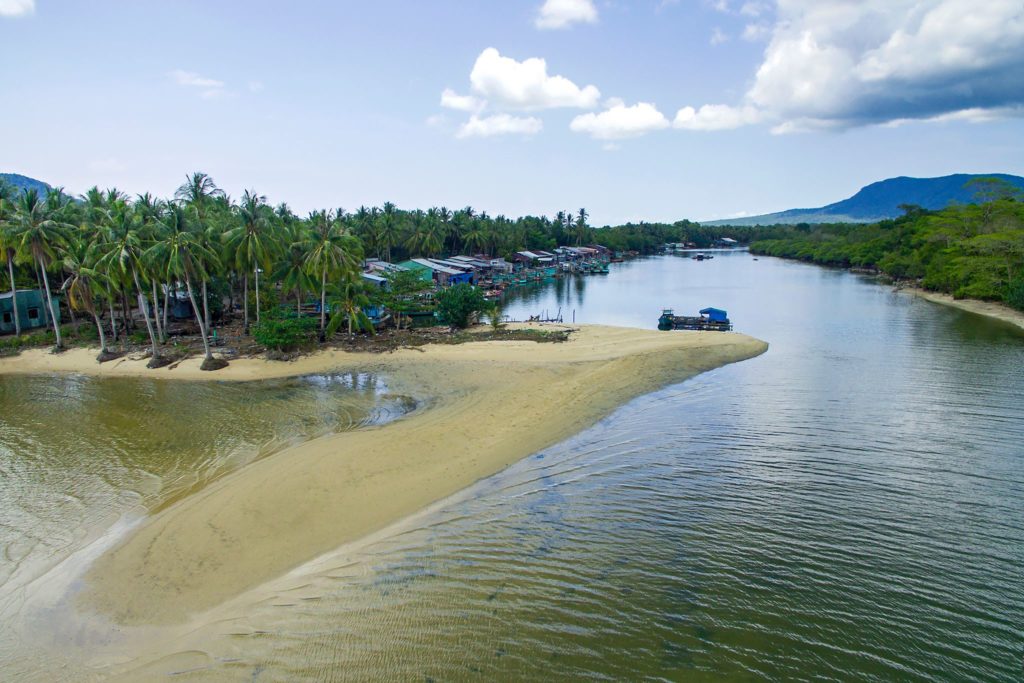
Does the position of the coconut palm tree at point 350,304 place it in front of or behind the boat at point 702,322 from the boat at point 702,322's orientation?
in front

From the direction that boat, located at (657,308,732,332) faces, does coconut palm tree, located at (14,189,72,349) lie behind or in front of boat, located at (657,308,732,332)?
in front

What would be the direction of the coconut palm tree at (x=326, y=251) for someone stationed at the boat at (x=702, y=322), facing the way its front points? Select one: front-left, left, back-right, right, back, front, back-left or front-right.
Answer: front-left

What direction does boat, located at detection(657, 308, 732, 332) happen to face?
to the viewer's left

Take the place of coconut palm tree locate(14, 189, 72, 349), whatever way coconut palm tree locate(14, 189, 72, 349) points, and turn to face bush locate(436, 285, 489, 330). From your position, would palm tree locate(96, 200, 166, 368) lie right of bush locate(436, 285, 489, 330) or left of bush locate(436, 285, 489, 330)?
right

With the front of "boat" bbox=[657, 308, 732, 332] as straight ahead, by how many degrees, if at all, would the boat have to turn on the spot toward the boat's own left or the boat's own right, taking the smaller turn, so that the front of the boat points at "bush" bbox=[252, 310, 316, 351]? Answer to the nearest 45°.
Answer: approximately 45° to the boat's own left

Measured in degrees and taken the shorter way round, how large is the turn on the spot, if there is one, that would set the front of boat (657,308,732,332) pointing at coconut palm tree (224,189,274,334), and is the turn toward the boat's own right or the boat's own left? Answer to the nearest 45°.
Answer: approximately 45° to the boat's own left

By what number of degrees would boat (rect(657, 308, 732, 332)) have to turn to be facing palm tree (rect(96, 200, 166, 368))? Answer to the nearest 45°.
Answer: approximately 45° to its left
